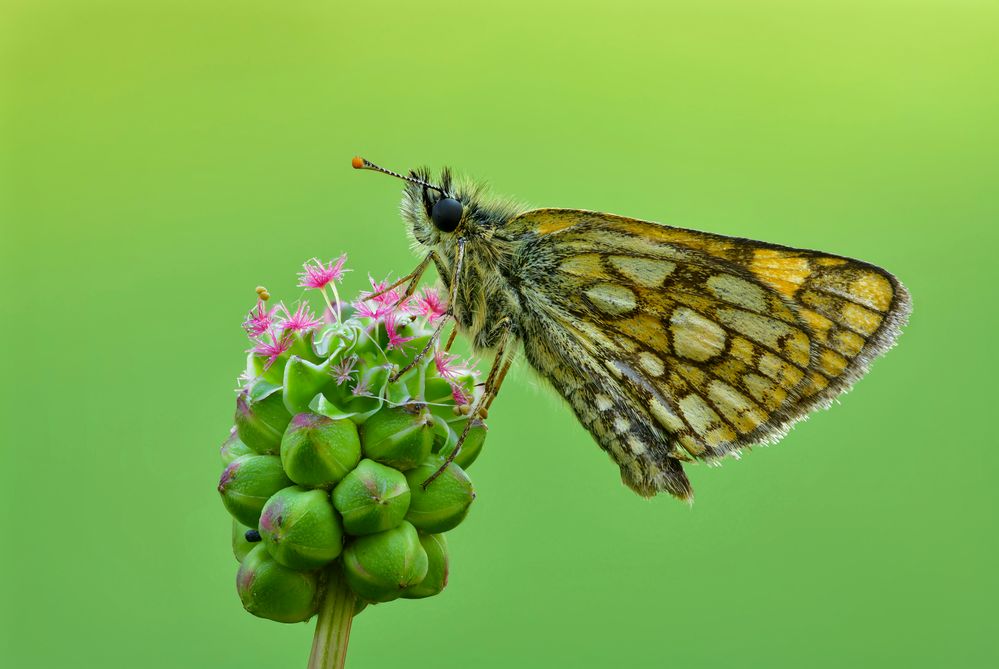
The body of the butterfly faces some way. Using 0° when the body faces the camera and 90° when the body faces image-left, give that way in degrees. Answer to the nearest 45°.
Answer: approximately 90°

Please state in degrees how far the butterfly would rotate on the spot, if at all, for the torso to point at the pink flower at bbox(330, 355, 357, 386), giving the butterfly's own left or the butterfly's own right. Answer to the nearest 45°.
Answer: approximately 45° to the butterfly's own left

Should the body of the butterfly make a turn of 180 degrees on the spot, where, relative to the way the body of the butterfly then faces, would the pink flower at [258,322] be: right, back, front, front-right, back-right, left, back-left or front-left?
back-right

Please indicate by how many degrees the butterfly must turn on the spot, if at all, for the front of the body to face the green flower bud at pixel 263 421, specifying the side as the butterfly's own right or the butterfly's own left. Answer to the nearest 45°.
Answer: approximately 45° to the butterfly's own left

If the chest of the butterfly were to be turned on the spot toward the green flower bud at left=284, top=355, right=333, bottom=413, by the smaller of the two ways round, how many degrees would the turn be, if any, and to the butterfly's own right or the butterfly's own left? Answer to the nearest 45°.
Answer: approximately 45° to the butterfly's own left

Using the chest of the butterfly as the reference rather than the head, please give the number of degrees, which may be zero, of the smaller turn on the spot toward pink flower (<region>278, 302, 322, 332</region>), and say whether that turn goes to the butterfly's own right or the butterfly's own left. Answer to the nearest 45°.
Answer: approximately 45° to the butterfly's own left

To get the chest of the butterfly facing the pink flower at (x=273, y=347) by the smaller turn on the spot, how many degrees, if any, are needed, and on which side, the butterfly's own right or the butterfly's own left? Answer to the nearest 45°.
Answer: approximately 45° to the butterfly's own left

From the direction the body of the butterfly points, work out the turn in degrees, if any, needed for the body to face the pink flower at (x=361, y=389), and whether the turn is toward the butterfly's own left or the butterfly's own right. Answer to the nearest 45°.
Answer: approximately 45° to the butterfly's own left
